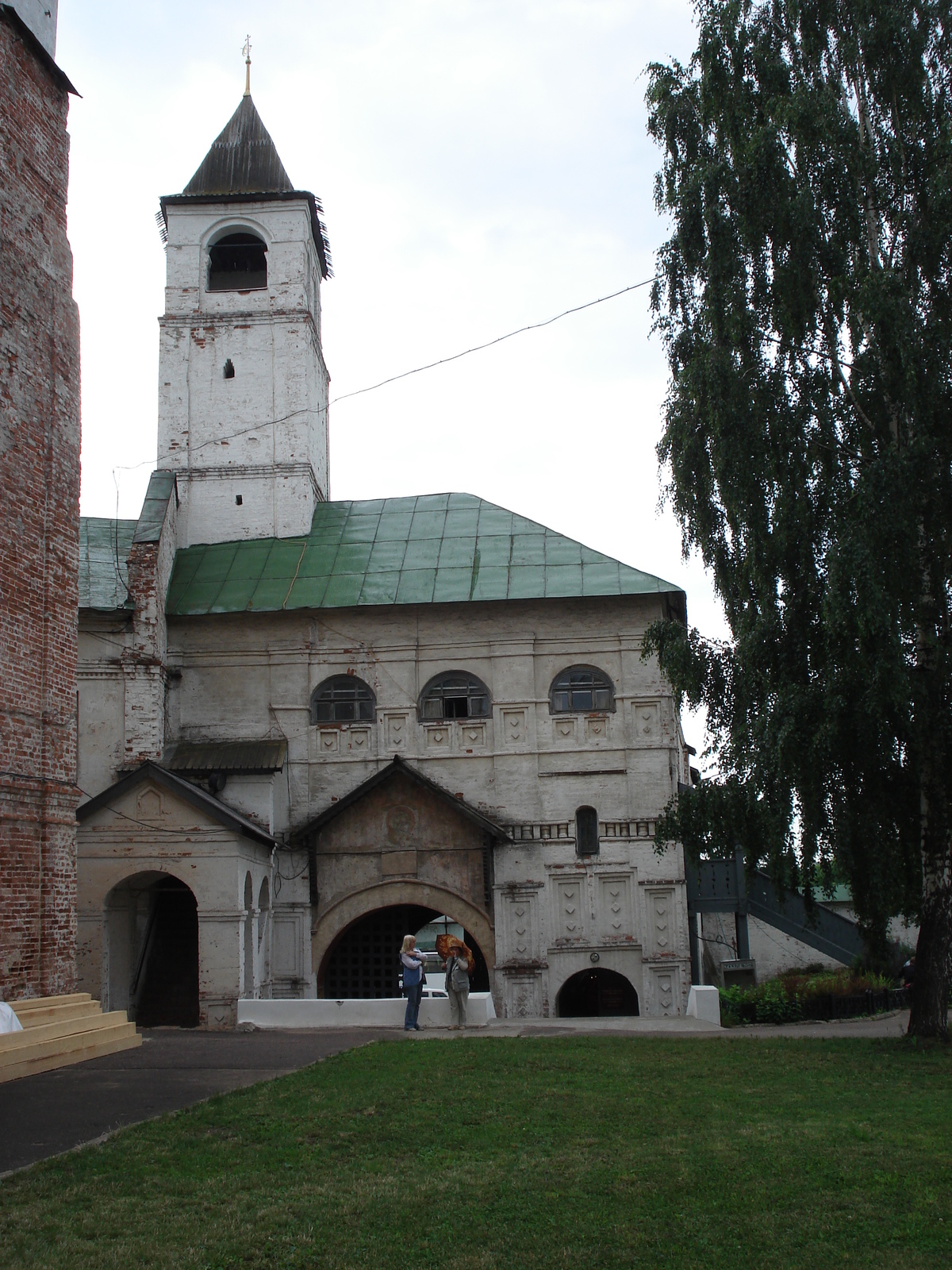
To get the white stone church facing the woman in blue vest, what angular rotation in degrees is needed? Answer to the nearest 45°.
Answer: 0° — it already faces them

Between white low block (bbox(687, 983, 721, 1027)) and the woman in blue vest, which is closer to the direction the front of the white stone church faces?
the woman in blue vest

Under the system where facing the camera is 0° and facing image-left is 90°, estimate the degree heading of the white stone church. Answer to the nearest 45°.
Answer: approximately 0°

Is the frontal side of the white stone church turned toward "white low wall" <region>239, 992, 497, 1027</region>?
yes
